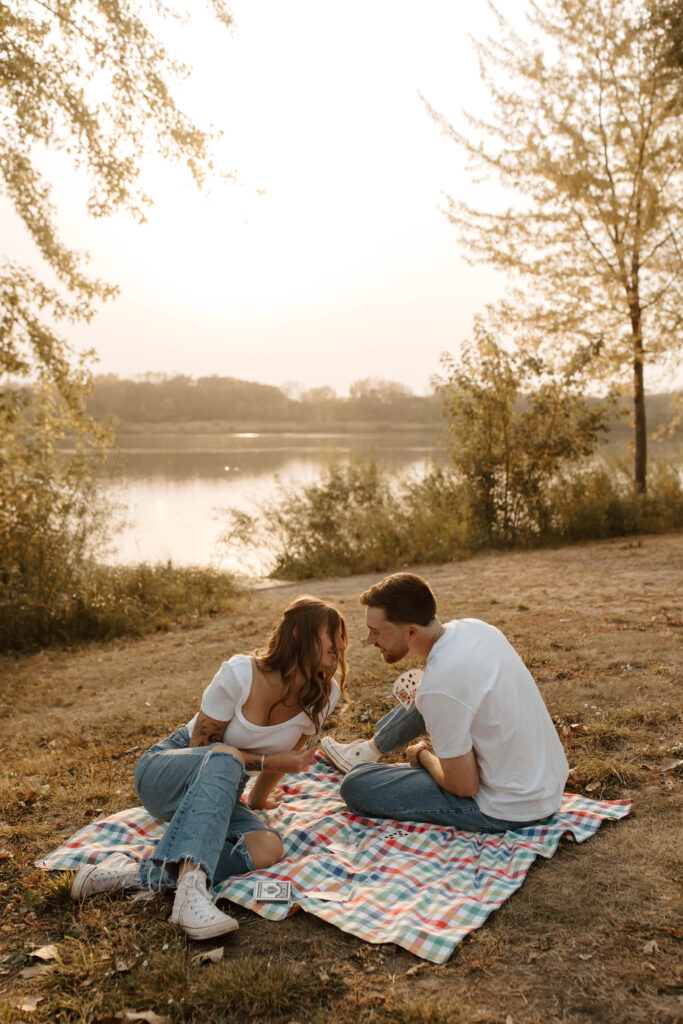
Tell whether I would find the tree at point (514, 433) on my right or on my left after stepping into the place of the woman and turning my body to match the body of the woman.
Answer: on my left

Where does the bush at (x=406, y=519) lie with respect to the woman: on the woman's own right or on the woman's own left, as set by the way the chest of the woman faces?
on the woman's own left

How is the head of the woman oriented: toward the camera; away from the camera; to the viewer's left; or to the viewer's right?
to the viewer's right

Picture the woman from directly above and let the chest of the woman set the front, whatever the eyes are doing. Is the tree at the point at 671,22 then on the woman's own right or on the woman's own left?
on the woman's own left

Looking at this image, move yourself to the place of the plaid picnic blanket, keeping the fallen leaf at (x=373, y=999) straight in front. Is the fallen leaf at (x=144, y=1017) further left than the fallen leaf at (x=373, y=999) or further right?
right

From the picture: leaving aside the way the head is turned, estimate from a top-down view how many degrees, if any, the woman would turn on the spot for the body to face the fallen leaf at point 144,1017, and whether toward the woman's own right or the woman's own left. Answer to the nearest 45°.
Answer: approximately 45° to the woman's own right

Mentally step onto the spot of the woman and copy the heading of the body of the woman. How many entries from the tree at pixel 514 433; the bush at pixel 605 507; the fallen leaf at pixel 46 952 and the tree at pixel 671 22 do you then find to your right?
1

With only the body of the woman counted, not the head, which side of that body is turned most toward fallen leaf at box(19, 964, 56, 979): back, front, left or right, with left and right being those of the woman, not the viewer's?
right

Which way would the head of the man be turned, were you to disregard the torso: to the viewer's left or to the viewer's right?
to the viewer's left

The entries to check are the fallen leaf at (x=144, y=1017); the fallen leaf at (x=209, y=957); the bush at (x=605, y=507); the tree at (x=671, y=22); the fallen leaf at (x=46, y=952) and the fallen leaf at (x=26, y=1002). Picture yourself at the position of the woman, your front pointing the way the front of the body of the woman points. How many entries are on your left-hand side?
2

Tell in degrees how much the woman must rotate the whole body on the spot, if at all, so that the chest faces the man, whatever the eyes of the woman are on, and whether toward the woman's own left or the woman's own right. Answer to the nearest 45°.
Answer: approximately 45° to the woman's own left

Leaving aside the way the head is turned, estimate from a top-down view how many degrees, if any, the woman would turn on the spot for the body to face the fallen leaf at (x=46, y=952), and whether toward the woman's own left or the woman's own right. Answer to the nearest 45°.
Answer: approximately 90° to the woman's own right

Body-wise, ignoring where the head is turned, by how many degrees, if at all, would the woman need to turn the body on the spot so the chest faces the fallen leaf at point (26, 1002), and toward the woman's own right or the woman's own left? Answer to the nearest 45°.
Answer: approximately 90° to the woman's own right
